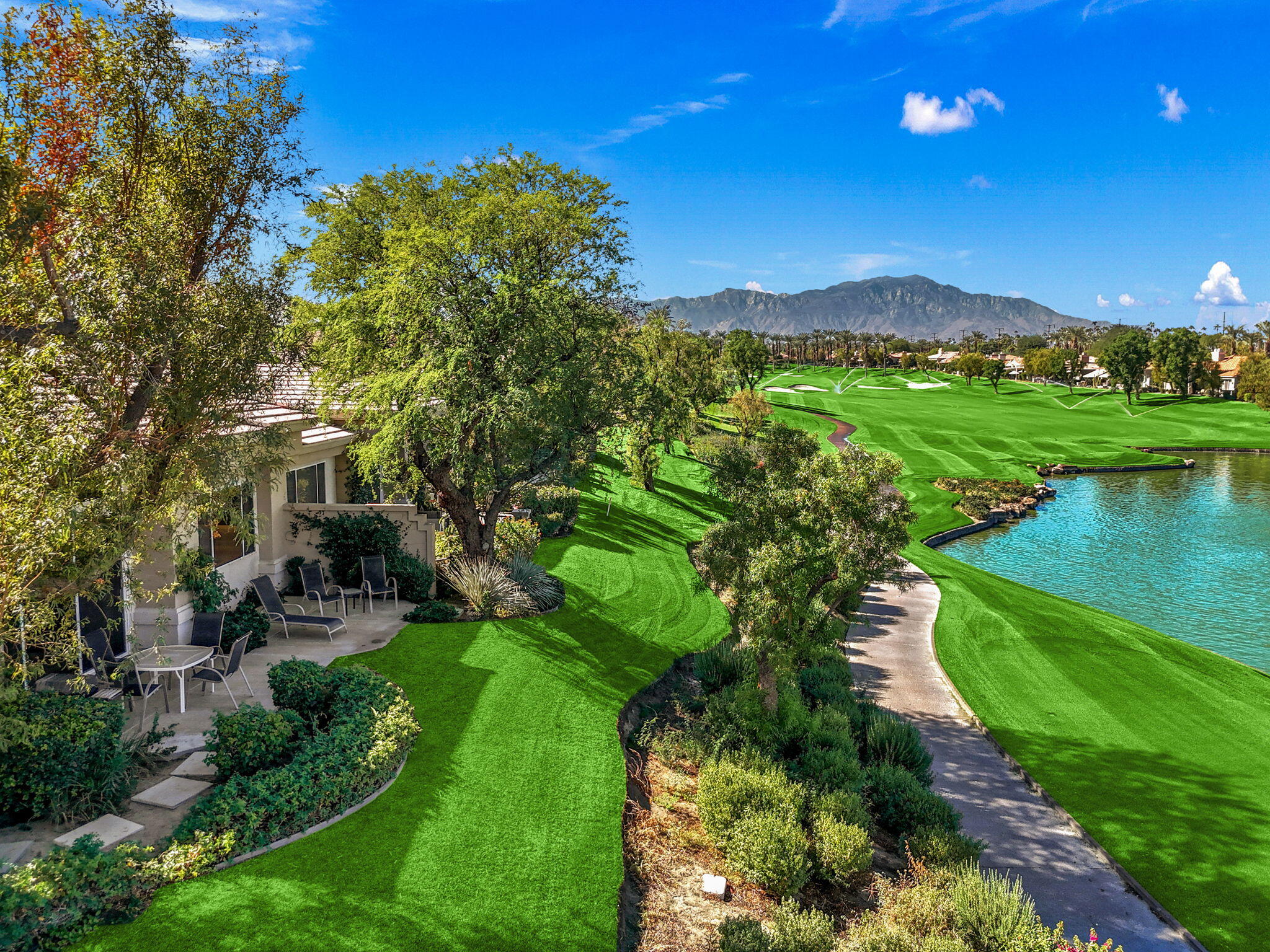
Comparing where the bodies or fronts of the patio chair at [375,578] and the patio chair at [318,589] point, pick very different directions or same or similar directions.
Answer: same or similar directions

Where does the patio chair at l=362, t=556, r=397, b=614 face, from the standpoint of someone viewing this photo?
facing the viewer and to the right of the viewer

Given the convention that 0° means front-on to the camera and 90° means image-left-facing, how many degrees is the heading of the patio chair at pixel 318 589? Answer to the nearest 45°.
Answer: approximately 315°

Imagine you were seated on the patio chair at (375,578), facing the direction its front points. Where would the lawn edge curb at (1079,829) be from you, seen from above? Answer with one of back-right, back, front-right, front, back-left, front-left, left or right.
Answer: front

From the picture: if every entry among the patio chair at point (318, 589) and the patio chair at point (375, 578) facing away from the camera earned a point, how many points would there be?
0

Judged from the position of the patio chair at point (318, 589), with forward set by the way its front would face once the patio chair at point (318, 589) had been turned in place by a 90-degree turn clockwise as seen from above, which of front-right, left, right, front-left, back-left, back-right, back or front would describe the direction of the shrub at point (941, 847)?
left

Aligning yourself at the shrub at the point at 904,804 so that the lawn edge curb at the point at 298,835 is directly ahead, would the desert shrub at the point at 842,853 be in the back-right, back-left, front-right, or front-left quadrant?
front-left

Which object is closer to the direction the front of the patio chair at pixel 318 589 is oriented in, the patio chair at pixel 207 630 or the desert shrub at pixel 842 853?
the desert shrub

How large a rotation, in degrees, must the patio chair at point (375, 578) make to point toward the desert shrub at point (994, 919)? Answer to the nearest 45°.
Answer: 0° — it already faces it

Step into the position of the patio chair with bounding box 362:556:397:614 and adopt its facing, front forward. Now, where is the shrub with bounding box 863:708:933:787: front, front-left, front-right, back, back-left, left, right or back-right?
front

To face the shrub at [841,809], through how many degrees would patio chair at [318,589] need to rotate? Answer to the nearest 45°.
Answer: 0° — it already faces it

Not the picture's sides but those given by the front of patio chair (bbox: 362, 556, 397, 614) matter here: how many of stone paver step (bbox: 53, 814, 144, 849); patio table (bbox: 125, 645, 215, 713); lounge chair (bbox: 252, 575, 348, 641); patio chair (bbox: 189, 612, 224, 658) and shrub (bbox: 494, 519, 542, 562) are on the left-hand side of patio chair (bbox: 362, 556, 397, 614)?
1

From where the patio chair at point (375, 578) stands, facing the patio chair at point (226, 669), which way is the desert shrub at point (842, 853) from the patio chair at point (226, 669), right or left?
left

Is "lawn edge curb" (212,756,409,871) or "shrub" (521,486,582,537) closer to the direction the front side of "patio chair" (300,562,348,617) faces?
the lawn edge curb
